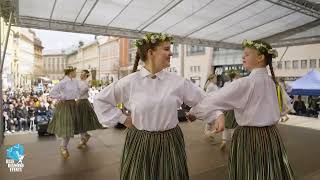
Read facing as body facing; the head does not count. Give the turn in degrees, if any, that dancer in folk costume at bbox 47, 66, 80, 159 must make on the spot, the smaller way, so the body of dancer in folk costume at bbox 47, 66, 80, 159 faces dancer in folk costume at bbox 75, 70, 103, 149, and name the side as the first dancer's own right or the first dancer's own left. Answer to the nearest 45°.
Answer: approximately 90° to the first dancer's own left

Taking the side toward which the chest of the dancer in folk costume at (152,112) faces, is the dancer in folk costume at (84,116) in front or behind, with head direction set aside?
behind

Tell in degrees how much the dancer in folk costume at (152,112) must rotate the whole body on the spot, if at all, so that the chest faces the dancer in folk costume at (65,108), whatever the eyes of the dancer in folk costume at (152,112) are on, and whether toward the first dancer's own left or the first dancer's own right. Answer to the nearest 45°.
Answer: approximately 135° to the first dancer's own right

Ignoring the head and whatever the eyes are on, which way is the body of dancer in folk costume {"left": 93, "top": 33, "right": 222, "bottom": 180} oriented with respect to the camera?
toward the camera

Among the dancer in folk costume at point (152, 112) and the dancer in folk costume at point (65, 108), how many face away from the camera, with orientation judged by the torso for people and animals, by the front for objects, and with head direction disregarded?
0

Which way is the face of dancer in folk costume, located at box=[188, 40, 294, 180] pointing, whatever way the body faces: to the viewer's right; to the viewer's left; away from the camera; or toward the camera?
to the viewer's left

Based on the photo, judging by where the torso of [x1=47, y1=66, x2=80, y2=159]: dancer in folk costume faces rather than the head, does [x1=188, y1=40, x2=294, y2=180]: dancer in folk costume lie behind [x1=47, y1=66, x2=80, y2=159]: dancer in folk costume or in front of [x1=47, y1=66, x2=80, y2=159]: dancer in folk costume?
in front

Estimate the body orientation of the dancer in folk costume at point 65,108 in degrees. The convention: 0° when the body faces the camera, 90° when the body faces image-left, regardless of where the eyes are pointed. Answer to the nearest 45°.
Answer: approximately 315°
